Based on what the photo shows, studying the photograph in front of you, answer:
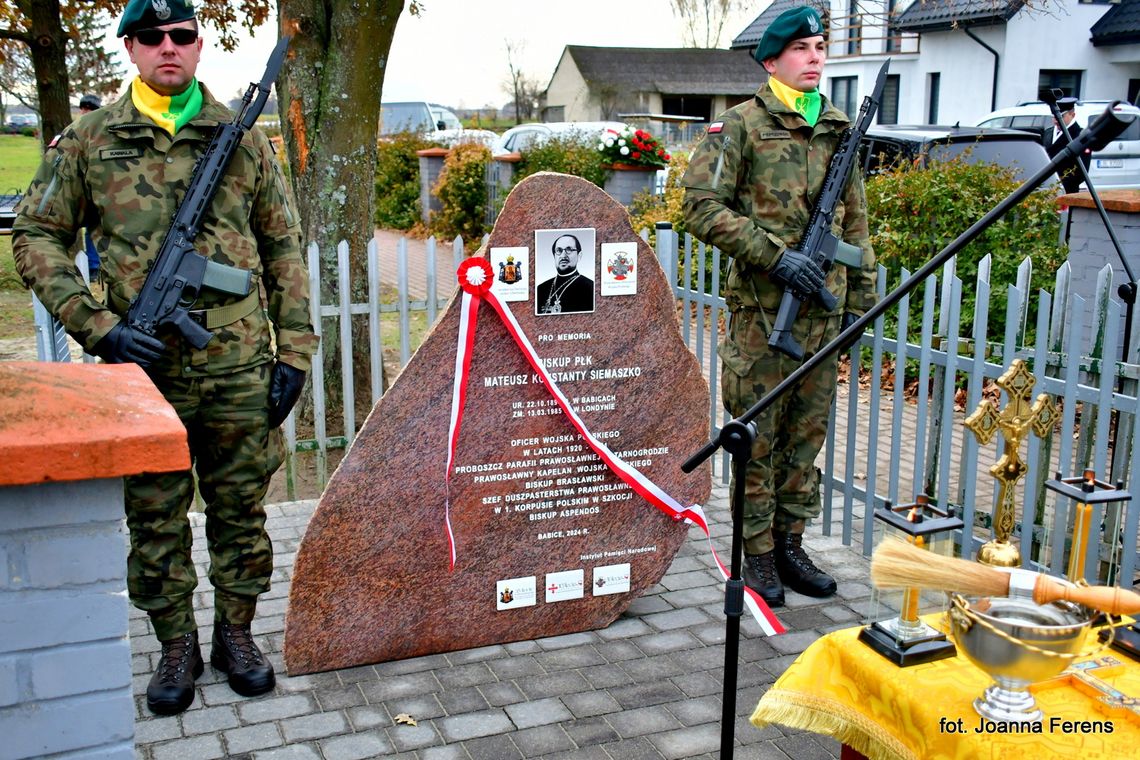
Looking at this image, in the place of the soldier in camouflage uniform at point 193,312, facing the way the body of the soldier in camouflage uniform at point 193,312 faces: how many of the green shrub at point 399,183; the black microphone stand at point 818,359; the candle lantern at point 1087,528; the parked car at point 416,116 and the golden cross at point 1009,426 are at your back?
2

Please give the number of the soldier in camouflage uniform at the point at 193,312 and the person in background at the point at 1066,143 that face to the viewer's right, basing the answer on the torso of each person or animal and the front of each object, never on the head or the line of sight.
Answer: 0

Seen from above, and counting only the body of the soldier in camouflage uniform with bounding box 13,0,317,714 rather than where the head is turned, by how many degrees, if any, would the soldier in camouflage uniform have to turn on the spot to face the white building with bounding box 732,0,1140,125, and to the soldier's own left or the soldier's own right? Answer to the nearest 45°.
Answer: approximately 135° to the soldier's own left

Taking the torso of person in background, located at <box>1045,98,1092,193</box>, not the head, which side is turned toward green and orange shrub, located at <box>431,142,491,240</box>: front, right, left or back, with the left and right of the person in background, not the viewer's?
right

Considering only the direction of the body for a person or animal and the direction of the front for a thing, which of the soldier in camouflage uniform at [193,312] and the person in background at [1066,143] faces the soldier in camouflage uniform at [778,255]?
the person in background

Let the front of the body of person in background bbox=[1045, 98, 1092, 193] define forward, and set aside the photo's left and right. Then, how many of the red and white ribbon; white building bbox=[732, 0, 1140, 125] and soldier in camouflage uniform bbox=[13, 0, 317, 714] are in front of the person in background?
2

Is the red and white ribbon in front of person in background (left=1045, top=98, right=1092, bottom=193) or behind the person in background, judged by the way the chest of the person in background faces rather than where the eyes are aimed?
in front

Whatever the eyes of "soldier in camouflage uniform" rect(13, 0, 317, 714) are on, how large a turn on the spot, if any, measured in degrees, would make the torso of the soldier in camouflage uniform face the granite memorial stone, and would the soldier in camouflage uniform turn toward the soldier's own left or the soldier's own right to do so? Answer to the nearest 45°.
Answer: approximately 90° to the soldier's own left

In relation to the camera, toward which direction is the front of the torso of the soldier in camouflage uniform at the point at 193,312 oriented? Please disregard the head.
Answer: toward the camera

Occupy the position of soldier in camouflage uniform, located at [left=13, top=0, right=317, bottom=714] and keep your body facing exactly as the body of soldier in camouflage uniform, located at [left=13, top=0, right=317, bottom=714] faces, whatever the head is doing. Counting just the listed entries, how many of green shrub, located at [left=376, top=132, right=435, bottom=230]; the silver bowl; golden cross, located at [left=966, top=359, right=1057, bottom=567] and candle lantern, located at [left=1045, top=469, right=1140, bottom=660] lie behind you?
1

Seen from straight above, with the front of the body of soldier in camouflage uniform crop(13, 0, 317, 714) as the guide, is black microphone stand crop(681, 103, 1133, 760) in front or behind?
in front

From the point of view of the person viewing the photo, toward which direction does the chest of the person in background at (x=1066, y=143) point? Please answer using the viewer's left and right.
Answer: facing the viewer and to the left of the viewer

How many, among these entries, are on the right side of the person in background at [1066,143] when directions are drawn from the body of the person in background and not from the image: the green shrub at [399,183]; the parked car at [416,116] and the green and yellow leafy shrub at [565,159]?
3
